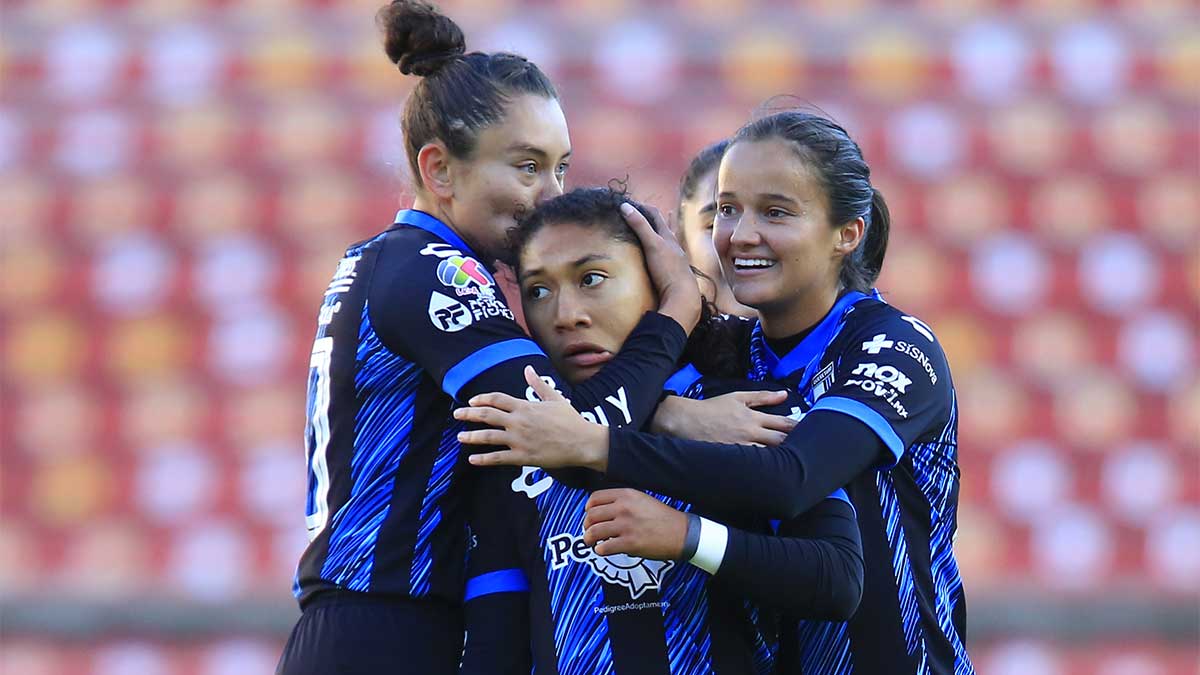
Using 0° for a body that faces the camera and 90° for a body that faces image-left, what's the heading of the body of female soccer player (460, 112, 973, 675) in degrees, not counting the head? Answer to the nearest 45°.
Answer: approximately 45°

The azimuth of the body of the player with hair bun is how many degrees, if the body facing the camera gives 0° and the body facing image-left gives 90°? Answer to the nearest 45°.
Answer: approximately 270°
